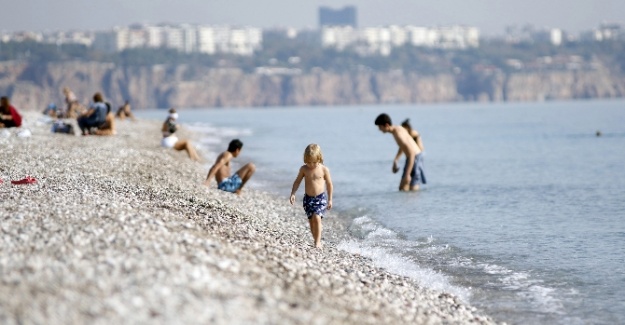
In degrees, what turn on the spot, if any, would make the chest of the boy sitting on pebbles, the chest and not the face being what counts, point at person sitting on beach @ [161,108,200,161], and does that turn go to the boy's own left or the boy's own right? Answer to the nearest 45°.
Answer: approximately 90° to the boy's own left

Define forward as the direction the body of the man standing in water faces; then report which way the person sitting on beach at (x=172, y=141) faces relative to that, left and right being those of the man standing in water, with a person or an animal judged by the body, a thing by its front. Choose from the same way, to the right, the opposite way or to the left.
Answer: the opposite way

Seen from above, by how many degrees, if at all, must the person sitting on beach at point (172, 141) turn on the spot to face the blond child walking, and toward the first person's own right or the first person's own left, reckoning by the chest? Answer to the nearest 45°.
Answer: approximately 90° to the first person's own right

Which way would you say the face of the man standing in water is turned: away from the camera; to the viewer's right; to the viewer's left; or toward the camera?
to the viewer's left

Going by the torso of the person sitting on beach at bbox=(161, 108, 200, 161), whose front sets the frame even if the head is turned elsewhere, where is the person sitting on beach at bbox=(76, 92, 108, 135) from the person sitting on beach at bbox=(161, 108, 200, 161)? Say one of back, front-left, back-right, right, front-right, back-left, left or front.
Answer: back-left

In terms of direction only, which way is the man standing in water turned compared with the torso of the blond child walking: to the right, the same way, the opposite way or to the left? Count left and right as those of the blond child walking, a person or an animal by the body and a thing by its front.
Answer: to the right

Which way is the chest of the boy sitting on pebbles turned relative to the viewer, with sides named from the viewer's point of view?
facing to the right of the viewer

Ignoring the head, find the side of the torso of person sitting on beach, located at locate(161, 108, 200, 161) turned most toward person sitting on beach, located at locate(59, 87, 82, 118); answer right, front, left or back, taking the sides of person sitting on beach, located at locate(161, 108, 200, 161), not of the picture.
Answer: left
